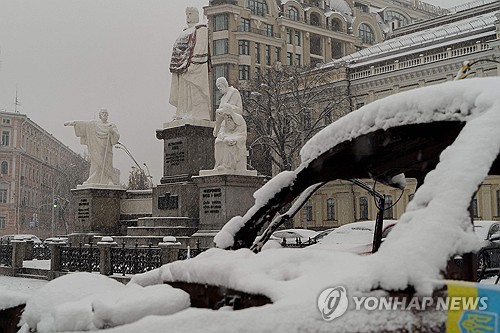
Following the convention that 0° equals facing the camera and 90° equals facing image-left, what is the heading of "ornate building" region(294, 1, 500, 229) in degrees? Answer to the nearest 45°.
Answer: approximately 45°

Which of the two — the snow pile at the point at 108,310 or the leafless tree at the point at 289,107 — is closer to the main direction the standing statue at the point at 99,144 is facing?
the snow pile

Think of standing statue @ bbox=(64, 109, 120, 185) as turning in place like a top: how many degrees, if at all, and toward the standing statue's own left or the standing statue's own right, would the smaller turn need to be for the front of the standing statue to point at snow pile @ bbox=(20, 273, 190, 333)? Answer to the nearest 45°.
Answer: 0° — it already faces it

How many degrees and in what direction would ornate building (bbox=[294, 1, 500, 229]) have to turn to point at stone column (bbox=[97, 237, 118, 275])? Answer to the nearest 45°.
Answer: approximately 45° to its left

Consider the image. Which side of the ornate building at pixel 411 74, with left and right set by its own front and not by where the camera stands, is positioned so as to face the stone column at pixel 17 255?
front

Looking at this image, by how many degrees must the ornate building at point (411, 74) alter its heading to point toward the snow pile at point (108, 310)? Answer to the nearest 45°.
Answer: approximately 45° to its left

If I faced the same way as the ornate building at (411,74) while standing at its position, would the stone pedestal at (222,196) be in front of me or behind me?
in front

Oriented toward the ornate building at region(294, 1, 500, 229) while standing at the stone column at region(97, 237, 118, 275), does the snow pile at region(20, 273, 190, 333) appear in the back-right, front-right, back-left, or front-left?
back-right

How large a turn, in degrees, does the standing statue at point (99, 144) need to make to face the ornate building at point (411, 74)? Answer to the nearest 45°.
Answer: approximately 135° to its left

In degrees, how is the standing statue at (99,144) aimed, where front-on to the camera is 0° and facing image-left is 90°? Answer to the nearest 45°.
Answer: approximately 0°

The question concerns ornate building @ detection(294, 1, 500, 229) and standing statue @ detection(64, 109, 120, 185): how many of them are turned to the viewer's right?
0

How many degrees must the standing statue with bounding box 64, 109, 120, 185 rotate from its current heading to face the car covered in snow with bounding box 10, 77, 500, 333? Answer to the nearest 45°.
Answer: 0° — it already faces it

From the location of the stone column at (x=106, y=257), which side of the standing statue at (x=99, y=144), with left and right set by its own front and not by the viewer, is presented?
front
